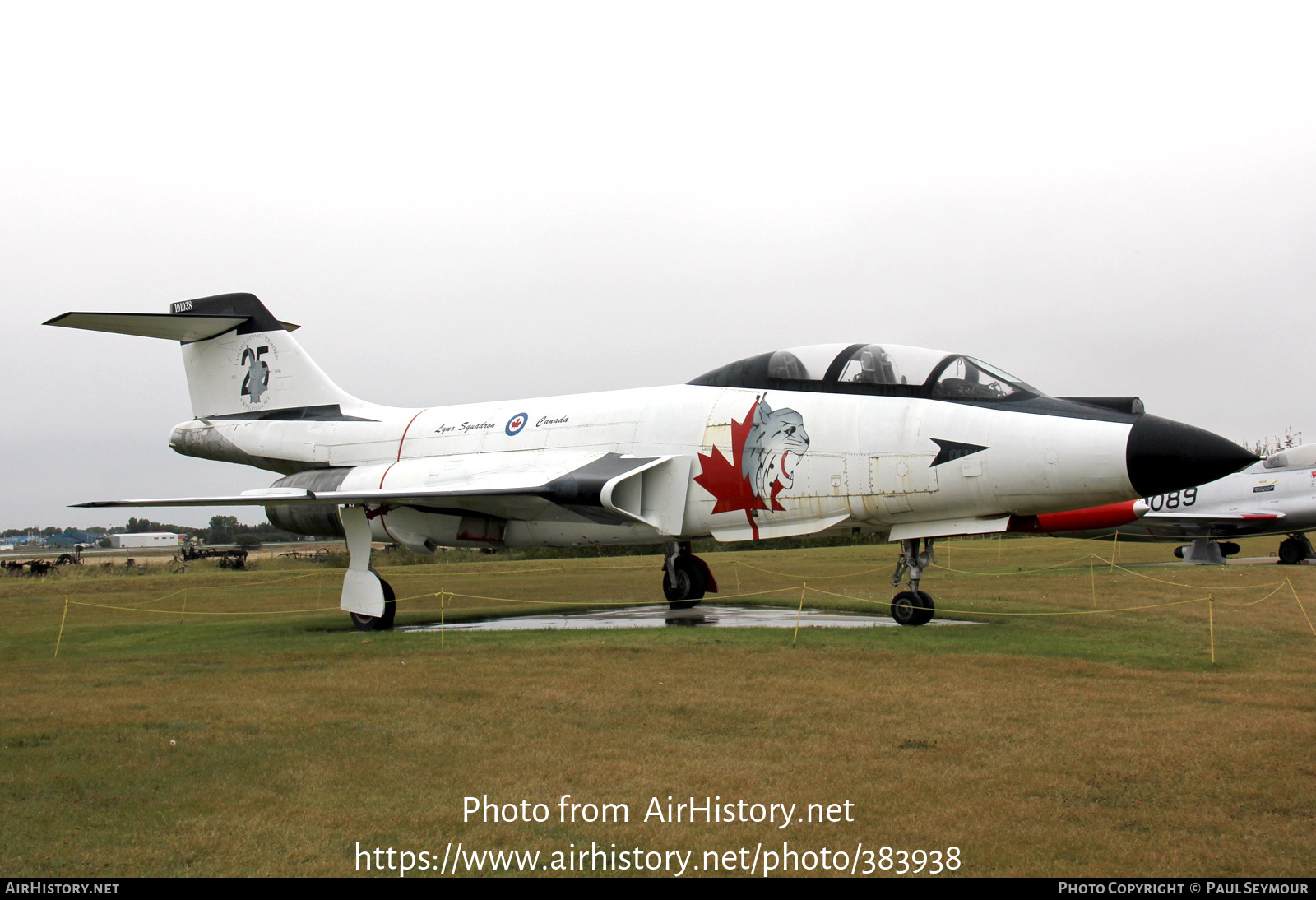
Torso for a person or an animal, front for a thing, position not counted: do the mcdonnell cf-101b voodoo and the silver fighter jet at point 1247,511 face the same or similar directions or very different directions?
same or similar directions

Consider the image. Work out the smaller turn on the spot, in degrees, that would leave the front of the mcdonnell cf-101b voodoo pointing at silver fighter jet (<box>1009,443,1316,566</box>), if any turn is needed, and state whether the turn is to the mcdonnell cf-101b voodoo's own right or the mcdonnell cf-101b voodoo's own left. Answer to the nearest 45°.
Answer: approximately 90° to the mcdonnell cf-101b voodoo's own left

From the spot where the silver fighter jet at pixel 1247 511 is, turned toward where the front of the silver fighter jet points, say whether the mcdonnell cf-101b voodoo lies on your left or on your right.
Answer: on your right

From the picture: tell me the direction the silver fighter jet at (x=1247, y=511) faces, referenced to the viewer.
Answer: facing the viewer and to the right of the viewer

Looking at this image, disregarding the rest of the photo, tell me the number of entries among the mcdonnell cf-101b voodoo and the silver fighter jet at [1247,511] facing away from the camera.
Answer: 0

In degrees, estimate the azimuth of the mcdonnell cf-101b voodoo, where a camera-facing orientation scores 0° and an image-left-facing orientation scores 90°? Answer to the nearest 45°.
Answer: approximately 315°
